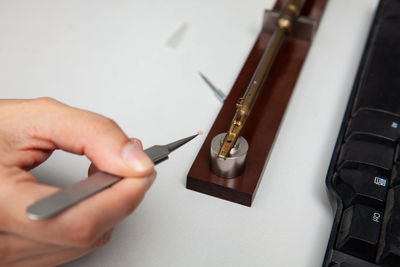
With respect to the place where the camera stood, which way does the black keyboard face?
facing to the left of the viewer
